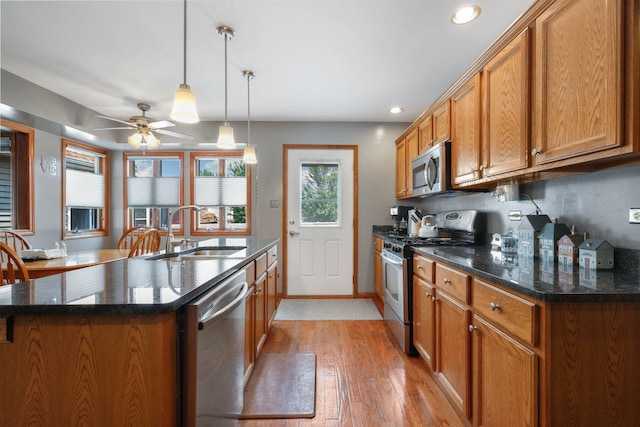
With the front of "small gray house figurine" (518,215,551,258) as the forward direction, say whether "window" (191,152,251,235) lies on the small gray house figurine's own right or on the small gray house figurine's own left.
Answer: on the small gray house figurine's own right

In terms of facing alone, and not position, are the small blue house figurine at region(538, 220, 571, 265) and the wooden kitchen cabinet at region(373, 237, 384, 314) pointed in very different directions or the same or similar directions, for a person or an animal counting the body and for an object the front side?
same or similar directions

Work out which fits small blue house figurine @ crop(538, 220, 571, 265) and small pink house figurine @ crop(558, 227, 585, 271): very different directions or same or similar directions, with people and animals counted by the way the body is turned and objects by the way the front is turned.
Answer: same or similar directions

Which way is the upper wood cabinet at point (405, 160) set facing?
to the viewer's left

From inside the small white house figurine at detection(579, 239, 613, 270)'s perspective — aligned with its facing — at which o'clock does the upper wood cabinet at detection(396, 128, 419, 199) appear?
The upper wood cabinet is roughly at 3 o'clock from the small white house figurine.

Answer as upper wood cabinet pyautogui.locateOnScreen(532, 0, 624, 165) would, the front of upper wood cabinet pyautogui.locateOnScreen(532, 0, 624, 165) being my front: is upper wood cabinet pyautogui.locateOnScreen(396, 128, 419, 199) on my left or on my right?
on my right

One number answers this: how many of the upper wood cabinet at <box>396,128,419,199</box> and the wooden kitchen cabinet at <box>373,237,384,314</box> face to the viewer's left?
2

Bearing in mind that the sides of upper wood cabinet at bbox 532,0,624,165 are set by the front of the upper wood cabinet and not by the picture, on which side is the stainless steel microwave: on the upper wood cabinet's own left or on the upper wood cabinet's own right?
on the upper wood cabinet's own right

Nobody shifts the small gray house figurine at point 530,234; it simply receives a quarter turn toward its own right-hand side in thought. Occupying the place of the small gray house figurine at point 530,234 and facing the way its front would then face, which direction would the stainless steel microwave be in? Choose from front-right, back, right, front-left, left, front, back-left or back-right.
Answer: front

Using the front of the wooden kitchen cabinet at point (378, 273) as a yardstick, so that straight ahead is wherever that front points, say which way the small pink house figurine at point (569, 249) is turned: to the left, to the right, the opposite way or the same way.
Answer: the same way

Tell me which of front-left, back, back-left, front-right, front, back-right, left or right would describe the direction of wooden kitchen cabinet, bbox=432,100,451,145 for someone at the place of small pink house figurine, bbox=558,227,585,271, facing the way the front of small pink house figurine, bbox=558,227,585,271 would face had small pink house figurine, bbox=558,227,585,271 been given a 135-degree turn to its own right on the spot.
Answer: front-left

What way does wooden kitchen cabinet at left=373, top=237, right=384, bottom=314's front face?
to the viewer's left

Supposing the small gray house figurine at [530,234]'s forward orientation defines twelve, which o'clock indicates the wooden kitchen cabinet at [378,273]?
The wooden kitchen cabinet is roughly at 3 o'clock from the small gray house figurine.

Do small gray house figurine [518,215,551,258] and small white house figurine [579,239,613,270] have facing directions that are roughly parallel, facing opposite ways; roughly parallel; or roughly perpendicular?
roughly parallel

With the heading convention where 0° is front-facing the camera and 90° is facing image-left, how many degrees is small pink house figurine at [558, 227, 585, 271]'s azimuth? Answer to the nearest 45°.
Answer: approximately 45°

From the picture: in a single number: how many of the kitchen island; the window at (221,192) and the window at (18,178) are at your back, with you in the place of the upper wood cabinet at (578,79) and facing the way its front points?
0
